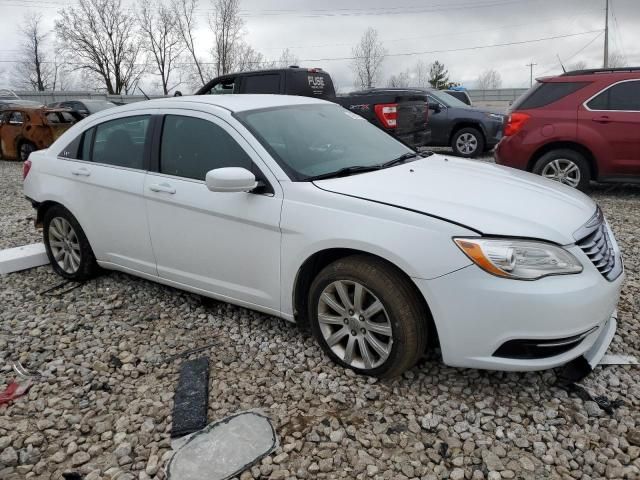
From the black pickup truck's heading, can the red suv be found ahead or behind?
behind

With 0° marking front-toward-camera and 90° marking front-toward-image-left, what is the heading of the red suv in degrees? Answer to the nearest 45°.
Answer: approximately 270°

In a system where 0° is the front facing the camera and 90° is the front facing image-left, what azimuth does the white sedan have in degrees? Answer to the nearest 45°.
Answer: approximately 315°

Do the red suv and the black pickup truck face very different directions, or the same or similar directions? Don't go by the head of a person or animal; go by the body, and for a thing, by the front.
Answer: very different directions

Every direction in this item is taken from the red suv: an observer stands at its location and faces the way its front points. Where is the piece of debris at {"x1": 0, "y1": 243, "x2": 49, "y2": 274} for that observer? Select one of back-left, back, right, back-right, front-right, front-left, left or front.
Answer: back-right

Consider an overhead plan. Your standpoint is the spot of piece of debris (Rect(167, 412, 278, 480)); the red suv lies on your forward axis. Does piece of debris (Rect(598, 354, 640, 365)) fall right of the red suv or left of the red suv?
right

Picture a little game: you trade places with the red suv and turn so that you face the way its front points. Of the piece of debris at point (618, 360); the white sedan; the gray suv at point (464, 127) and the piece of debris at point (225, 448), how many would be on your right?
3

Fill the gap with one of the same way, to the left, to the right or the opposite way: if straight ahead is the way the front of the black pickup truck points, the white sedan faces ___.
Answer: the opposite way

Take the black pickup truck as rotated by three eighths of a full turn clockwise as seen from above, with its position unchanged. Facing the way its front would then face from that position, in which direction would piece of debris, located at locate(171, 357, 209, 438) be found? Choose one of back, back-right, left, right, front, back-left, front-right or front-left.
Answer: right

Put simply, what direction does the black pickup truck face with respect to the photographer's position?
facing away from the viewer and to the left of the viewer

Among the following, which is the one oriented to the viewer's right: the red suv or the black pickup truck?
the red suv

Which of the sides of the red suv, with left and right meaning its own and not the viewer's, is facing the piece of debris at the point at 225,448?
right

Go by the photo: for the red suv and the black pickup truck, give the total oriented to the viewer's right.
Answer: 1

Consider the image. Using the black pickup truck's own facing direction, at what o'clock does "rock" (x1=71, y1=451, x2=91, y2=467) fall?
The rock is roughly at 8 o'clock from the black pickup truck.
